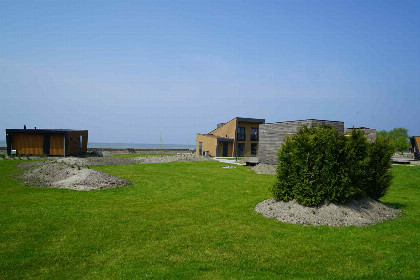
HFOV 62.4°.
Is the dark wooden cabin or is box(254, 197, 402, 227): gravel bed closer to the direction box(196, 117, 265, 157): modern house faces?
the gravel bed

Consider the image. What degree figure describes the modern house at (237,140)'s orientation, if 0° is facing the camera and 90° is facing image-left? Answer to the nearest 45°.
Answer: approximately 315°

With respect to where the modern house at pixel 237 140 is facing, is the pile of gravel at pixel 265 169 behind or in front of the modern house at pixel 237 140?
in front

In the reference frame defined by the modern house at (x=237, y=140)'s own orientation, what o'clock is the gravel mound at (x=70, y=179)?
The gravel mound is roughly at 2 o'clock from the modern house.

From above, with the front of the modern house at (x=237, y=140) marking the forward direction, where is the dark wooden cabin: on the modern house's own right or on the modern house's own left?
on the modern house's own right

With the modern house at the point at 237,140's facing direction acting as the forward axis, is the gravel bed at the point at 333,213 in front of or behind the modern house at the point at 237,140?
in front

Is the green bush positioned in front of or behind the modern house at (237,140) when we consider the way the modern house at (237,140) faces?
in front
